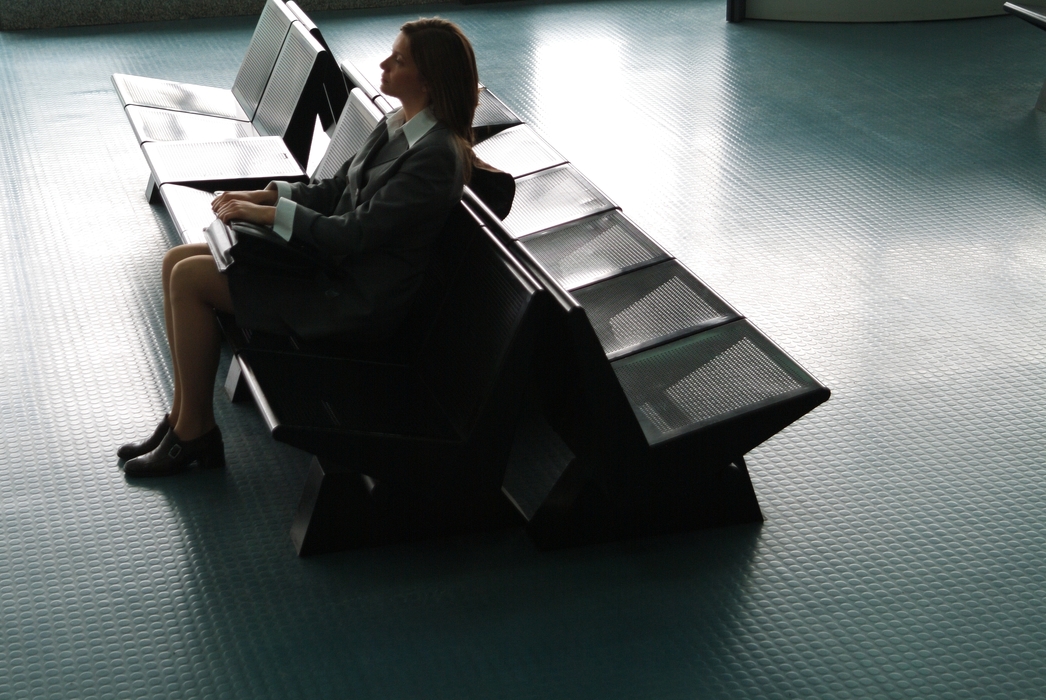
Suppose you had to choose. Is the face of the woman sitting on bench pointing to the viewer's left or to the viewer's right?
to the viewer's left

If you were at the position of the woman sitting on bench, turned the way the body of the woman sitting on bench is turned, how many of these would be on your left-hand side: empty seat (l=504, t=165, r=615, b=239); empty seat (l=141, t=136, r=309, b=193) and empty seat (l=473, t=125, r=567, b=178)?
0

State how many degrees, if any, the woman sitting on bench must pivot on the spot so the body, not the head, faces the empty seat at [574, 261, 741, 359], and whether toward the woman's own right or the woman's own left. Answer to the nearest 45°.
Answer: approximately 180°

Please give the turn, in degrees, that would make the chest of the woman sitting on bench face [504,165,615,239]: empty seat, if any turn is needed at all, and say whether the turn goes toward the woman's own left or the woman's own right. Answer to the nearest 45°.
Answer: approximately 135° to the woman's own right

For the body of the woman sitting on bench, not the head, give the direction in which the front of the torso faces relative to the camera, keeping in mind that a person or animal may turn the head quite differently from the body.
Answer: to the viewer's left

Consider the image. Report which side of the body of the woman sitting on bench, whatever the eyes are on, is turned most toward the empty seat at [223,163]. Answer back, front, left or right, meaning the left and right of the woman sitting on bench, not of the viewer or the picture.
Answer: right

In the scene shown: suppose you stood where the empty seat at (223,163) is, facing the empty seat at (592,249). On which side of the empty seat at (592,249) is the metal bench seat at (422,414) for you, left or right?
right
